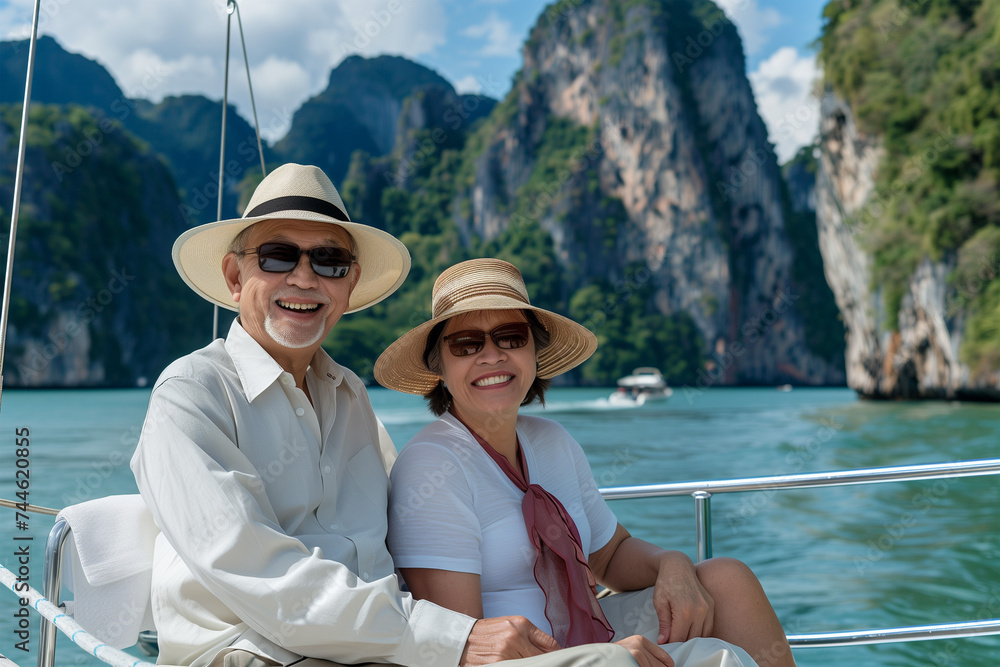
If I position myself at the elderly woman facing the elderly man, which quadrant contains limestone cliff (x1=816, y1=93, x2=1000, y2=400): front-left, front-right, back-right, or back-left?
back-right

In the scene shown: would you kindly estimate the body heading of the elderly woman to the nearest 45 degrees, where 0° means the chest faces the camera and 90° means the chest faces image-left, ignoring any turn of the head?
approximately 315°

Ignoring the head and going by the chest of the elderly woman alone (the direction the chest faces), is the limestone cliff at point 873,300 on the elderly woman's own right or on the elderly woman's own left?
on the elderly woman's own left

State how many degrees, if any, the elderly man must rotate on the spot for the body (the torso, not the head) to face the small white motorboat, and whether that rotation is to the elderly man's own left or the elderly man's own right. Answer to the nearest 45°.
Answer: approximately 135° to the elderly man's own left

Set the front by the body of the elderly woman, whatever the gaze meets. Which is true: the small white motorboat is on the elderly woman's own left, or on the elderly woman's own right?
on the elderly woman's own left
